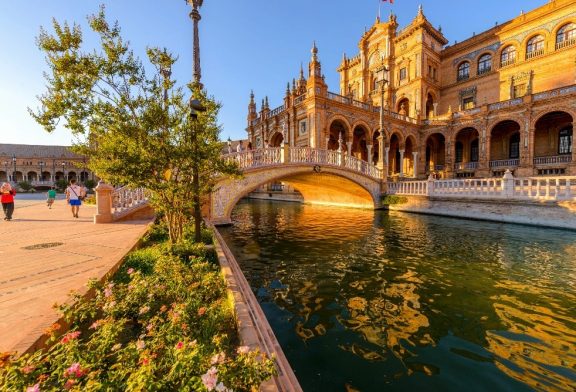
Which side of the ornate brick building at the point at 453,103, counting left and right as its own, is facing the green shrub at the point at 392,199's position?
front

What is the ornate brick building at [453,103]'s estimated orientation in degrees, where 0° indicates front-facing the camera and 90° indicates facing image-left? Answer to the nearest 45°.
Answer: approximately 45°

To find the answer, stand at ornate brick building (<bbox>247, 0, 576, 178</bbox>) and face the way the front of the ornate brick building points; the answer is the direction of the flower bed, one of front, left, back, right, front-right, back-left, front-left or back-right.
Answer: front-left

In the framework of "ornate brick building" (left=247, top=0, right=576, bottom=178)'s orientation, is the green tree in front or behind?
in front

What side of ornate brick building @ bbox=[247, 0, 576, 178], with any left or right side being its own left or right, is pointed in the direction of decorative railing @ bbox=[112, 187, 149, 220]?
front

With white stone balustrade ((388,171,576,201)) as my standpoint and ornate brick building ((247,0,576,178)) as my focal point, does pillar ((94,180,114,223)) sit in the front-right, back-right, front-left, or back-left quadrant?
back-left
